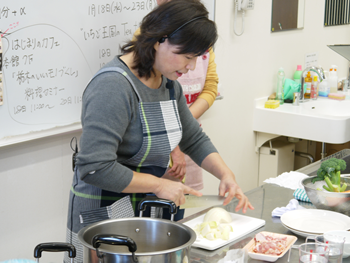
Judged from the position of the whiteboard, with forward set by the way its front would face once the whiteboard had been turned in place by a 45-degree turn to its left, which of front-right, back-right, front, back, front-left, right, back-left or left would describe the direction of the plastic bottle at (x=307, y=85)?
front-left

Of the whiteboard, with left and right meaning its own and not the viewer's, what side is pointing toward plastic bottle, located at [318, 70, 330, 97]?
left

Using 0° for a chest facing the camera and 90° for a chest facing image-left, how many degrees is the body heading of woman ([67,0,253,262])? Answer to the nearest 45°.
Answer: approximately 315°

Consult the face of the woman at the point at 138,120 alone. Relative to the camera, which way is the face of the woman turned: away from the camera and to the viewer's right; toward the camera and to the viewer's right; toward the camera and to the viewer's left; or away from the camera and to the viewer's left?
toward the camera and to the viewer's right

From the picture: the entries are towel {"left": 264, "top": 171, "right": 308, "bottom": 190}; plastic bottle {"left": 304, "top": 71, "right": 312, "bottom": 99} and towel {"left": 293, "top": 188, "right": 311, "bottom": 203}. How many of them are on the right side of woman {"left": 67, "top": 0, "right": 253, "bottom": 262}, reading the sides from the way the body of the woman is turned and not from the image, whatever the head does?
0

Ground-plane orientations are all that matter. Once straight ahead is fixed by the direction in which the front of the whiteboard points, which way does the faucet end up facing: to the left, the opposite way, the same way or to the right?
the same way

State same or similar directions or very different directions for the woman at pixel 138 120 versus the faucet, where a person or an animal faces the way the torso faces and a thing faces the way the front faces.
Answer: same or similar directions

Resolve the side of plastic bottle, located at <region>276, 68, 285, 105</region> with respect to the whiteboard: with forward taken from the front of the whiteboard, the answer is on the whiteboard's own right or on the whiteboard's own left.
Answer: on the whiteboard's own left

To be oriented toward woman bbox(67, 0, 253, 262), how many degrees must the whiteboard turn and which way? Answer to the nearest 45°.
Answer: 0° — it already faces them

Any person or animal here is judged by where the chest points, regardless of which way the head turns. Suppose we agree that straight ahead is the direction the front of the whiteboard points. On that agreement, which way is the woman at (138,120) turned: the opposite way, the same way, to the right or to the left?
the same way
